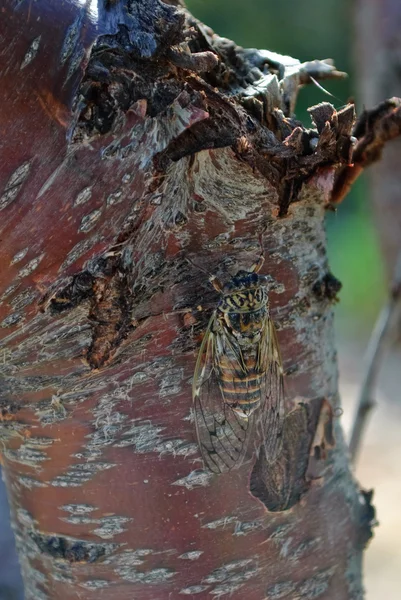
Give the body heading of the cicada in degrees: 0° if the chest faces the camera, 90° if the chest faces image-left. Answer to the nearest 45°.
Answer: approximately 180°
